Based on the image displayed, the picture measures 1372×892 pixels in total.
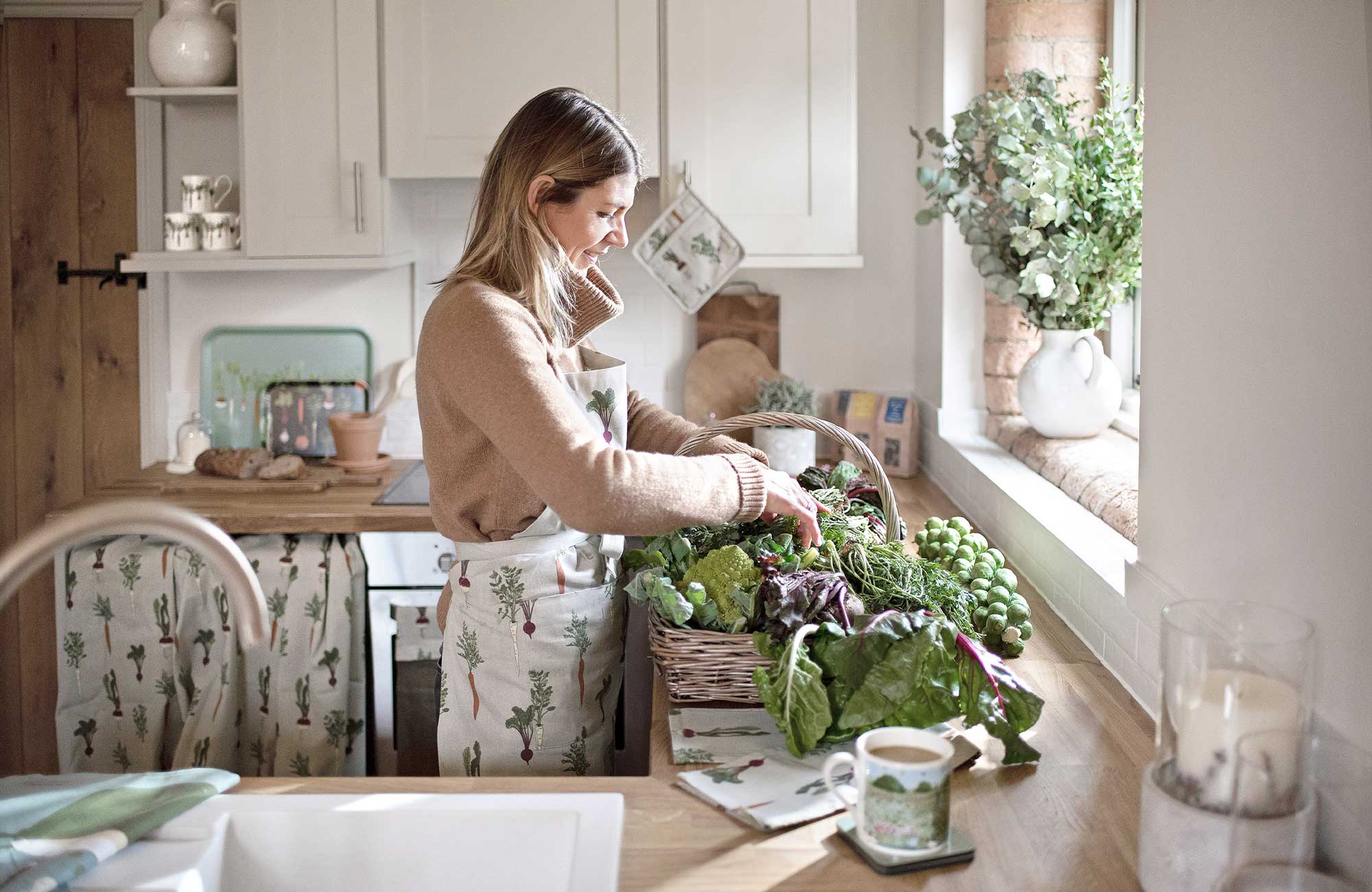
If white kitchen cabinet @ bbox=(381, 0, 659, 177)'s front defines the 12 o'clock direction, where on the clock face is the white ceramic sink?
The white ceramic sink is roughly at 12 o'clock from the white kitchen cabinet.

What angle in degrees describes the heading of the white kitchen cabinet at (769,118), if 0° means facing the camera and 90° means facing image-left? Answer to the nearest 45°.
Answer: approximately 0°

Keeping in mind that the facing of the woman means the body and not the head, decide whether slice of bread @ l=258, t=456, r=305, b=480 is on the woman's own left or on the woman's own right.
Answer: on the woman's own left

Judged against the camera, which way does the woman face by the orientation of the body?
to the viewer's right

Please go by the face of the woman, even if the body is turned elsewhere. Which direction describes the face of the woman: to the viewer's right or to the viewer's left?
to the viewer's right

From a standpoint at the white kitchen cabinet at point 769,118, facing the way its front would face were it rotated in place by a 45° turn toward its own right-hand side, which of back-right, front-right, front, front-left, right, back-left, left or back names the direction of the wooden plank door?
front-right

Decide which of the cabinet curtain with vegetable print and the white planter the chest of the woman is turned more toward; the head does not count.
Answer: the white planter

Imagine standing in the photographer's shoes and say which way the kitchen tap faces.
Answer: facing to the right of the viewer
